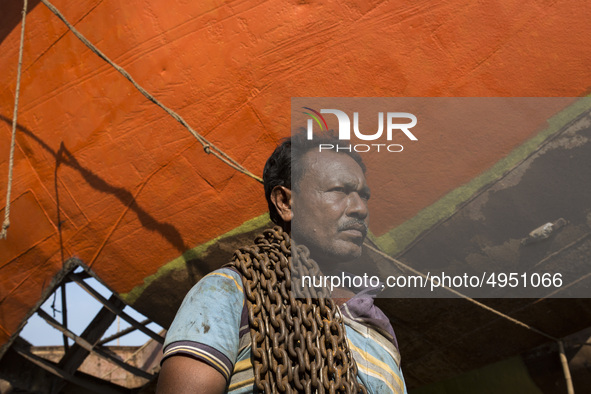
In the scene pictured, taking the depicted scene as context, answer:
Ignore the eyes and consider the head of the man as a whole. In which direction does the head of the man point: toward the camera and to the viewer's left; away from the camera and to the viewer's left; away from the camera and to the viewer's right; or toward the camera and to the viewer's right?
toward the camera and to the viewer's right
